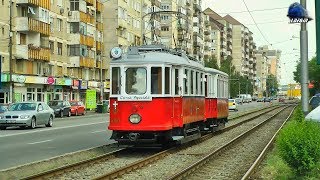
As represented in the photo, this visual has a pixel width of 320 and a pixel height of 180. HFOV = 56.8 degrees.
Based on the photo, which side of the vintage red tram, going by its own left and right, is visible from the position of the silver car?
right

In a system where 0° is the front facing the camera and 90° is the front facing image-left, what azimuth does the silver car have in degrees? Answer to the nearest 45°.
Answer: approximately 45°

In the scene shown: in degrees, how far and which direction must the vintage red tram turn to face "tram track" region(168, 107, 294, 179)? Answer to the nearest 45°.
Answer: approximately 90° to its left

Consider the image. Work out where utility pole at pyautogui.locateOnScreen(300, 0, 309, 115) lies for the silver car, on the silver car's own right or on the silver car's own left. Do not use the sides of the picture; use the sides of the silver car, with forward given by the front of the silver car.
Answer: on the silver car's own left

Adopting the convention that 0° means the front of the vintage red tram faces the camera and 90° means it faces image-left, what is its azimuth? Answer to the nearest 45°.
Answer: approximately 45°
